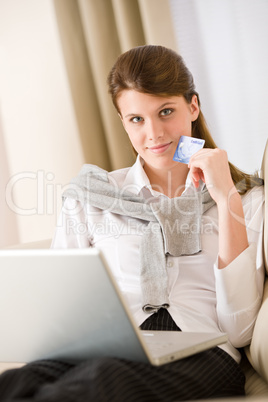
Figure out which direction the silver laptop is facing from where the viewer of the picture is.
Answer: facing away from the viewer and to the right of the viewer

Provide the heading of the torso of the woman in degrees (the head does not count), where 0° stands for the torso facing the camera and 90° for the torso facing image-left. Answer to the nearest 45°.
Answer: approximately 45°
